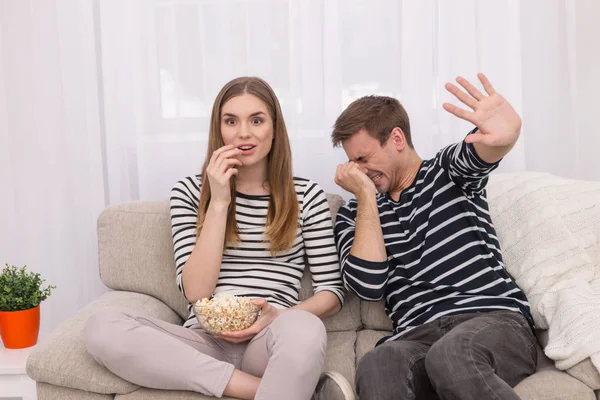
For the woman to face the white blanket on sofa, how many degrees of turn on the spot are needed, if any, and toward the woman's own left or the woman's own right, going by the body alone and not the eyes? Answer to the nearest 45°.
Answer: approximately 90° to the woman's own left

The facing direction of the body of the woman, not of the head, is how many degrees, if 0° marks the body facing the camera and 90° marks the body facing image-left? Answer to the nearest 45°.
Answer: approximately 0°

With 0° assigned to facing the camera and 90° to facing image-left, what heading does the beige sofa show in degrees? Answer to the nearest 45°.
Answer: approximately 0°

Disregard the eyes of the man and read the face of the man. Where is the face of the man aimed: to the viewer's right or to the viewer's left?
to the viewer's left
